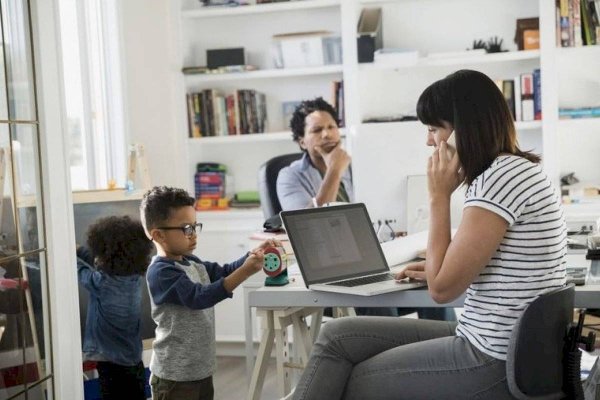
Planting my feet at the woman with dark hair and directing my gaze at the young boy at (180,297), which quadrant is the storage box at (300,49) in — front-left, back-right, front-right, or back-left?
front-right

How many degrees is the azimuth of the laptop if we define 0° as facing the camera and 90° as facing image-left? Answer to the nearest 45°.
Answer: approximately 315°

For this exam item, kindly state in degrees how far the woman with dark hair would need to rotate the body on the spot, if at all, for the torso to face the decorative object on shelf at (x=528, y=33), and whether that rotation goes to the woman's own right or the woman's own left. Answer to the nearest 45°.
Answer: approximately 90° to the woman's own right

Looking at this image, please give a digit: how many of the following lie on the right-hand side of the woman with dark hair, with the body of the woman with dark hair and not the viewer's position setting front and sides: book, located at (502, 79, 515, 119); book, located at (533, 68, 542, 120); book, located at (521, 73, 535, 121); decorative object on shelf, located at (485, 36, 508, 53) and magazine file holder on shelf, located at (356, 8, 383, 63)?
5

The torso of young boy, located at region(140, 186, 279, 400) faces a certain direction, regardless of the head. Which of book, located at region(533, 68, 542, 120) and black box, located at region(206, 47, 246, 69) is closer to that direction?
the book

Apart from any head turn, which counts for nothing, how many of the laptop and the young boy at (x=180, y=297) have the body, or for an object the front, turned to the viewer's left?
0

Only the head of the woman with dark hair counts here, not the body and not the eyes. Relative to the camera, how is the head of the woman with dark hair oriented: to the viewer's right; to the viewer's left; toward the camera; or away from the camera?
to the viewer's left

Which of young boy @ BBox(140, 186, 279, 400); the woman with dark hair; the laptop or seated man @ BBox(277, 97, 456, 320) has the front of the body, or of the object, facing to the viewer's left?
the woman with dark hair

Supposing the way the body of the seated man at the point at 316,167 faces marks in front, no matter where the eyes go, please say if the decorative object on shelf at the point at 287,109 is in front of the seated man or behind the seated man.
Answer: behind

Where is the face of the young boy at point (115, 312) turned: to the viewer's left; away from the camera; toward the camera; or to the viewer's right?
away from the camera

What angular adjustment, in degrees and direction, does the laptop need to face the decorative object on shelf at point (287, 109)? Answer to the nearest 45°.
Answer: approximately 135° to its left

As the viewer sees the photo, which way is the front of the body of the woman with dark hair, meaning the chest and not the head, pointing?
to the viewer's left

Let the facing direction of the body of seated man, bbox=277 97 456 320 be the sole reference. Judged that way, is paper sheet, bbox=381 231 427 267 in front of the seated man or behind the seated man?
in front

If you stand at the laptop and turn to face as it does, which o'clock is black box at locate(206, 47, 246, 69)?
The black box is roughly at 7 o'clock from the laptop.

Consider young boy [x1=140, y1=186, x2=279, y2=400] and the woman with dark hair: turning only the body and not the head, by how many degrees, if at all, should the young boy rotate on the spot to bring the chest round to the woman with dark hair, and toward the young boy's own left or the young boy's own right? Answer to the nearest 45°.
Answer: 0° — they already face them

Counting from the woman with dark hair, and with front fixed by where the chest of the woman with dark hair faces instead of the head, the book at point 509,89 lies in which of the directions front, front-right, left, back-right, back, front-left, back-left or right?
right
